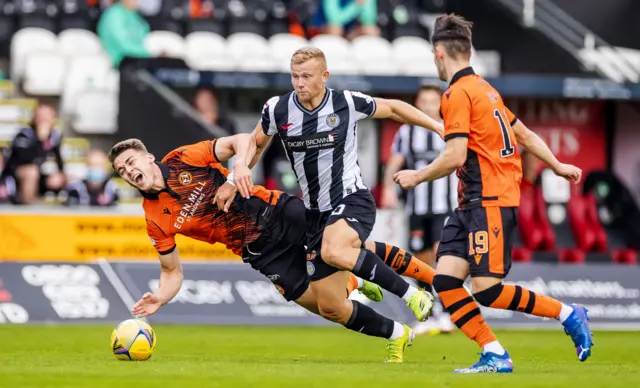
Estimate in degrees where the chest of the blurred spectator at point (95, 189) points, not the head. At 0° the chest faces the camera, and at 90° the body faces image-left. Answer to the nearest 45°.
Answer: approximately 0°

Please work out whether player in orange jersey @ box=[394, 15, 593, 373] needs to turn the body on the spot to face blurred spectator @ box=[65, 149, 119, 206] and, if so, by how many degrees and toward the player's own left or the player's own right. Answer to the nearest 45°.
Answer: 0° — they already face them

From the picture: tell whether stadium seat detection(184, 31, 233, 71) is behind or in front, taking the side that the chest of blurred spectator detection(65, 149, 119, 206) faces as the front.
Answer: behind

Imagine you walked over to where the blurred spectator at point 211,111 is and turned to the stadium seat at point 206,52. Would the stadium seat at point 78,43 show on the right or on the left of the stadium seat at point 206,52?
left

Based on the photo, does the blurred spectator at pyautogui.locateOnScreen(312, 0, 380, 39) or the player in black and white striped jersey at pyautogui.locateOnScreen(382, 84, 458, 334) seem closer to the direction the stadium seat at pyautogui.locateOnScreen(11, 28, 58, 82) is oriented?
the player in black and white striped jersey

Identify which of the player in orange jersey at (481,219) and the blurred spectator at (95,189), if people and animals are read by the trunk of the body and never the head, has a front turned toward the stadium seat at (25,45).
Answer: the player in orange jersey

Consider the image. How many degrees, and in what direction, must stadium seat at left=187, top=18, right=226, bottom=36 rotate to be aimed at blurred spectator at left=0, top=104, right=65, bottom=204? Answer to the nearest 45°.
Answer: approximately 45° to its right

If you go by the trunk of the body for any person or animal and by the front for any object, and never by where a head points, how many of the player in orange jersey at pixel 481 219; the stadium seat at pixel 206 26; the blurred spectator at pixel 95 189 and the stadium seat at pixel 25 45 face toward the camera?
3

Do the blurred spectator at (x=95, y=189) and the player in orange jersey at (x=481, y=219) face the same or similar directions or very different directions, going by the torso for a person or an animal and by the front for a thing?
very different directions
